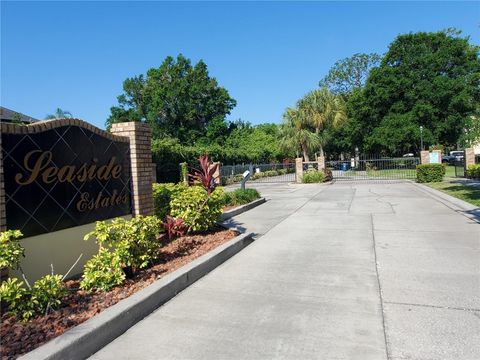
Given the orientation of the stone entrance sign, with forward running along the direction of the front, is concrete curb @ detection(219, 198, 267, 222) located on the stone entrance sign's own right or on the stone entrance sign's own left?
on the stone entrance sign's own left

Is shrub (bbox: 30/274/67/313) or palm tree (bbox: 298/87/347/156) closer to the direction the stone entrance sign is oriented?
the shrub

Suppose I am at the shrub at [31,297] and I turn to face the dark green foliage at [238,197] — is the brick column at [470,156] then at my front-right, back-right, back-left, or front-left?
front-right

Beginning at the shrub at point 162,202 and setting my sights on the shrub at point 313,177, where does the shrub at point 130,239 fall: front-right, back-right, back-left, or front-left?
back-right

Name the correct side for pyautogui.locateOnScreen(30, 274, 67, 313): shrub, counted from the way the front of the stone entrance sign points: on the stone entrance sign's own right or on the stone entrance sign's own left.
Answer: on the stone entrance sign's own right

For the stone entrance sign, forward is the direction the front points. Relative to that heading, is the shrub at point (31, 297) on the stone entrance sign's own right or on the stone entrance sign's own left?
on the stone entrance sign's own right

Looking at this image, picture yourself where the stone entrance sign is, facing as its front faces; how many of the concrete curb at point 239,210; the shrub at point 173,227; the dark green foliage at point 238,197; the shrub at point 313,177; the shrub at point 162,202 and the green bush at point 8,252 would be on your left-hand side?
5

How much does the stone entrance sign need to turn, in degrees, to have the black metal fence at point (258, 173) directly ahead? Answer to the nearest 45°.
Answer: approximately 90° to its left

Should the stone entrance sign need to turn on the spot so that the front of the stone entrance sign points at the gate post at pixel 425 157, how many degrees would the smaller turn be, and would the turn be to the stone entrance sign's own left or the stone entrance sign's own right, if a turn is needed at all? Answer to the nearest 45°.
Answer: approximately 90° to the stone entrance sign's own left

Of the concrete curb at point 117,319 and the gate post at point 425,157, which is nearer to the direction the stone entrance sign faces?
the concrete curb

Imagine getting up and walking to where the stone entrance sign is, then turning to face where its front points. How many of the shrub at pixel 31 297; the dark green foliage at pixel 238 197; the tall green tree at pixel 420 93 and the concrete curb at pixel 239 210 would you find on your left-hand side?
3

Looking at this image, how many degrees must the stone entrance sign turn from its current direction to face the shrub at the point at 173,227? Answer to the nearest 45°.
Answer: approximately 90° to its left

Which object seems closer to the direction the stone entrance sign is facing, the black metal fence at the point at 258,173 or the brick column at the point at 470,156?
the brick column

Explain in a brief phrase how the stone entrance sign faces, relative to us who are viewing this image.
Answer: facing the viewer and to the right of the viewer

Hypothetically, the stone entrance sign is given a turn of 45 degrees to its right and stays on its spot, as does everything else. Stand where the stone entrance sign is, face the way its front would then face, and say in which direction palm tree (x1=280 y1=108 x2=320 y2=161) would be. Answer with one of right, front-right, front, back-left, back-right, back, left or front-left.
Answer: back-left

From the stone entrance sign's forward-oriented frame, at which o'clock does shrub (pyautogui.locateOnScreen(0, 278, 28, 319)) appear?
The shrub is roughly at 2 o'clock from the stone entrance sign.

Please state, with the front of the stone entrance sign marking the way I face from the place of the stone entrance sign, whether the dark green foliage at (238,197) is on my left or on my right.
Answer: on my left

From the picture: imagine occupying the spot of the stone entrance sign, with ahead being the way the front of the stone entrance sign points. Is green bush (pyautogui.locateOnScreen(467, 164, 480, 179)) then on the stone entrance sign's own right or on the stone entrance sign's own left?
on the stone entrance sign's own left
